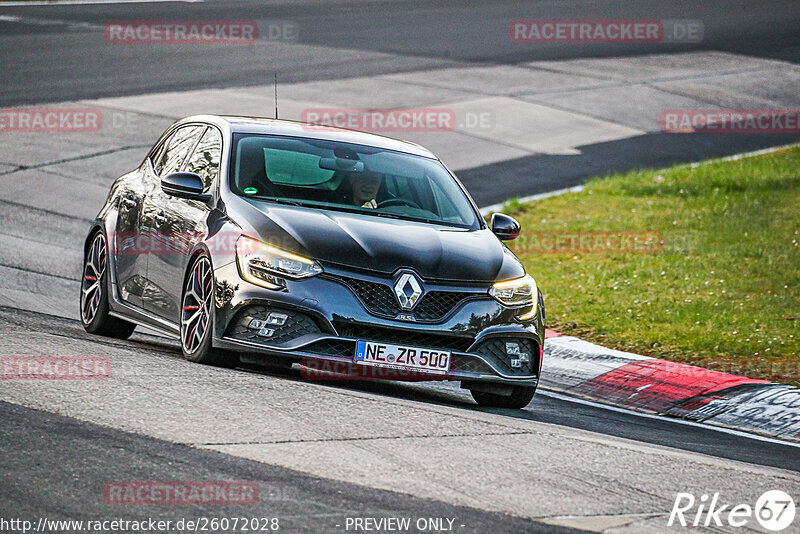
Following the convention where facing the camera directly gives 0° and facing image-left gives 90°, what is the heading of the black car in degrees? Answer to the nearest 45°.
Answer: approximately 315°

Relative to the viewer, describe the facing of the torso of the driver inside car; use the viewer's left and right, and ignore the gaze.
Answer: facing the viewer and to the right of the viewer
